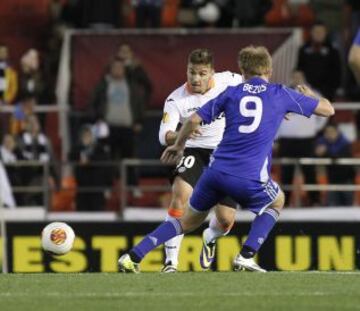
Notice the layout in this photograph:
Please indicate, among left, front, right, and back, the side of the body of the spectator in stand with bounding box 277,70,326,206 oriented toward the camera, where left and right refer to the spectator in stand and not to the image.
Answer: front

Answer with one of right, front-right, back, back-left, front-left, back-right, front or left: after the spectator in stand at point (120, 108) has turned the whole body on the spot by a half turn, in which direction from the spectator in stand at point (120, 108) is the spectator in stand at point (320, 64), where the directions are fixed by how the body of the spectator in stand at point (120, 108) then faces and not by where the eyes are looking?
right

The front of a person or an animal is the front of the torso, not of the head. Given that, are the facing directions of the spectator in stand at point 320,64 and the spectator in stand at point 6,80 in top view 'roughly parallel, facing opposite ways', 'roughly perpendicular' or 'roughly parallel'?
roughly parallel

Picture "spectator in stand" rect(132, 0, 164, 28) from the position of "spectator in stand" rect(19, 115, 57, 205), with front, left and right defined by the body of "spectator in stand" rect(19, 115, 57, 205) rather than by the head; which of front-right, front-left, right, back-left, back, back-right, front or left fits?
back-left

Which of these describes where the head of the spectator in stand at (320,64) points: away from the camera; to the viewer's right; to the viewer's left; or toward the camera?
toward the camera

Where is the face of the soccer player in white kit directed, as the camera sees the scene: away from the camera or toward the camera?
toward the camera

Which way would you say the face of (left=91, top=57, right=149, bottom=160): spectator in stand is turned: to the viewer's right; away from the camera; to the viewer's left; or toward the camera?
toward the camera

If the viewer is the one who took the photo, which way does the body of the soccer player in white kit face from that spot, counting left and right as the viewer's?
facing the viewer

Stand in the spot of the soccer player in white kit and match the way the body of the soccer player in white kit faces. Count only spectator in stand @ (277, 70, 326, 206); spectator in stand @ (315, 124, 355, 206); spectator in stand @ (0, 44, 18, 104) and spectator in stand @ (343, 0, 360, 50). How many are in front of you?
0

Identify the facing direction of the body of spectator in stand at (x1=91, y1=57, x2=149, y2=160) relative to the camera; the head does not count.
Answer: toward the camera

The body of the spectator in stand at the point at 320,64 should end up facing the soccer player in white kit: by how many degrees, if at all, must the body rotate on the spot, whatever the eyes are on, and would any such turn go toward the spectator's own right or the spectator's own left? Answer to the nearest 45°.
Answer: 0° — they already face them

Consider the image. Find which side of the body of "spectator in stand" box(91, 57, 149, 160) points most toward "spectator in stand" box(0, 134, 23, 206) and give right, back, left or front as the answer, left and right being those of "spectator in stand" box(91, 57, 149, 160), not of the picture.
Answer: right

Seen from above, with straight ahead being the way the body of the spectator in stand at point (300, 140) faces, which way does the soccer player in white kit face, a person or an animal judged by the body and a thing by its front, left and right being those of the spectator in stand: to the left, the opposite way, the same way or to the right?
the same way

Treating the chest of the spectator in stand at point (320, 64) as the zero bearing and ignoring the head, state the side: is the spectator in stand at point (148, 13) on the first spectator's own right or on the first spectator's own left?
on the first spectator's own right

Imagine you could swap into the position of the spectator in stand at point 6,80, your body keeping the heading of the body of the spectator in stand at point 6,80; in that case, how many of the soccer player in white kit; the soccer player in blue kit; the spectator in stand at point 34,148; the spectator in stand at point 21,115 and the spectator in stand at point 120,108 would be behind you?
0
